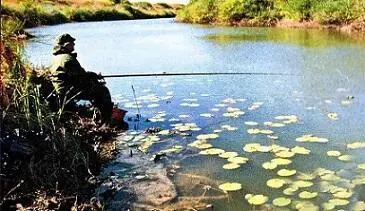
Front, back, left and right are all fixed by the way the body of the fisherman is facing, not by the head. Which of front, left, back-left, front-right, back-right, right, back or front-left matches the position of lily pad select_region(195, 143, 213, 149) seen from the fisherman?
front-right

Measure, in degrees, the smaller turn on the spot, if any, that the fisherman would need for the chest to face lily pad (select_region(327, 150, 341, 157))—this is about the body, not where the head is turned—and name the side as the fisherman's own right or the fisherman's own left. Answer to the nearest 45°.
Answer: approximately 45° to the fisherman's own right

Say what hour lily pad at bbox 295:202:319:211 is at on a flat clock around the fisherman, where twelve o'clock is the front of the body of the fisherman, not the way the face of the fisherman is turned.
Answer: The lily pad is roughly at 2 o'clock from the fisherman.

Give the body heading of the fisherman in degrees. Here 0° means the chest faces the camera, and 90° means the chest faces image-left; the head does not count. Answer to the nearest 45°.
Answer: approximately 270°

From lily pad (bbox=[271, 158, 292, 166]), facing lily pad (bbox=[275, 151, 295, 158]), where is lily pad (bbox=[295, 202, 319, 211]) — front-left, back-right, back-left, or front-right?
back-right

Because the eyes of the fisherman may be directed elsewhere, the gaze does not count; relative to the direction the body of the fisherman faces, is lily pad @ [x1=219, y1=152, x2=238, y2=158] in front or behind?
in front

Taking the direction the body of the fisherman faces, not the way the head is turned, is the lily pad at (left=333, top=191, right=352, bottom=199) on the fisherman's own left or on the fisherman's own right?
on the fisherman's own right

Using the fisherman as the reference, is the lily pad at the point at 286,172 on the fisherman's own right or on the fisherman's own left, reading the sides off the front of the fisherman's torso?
on the fisherman's own right

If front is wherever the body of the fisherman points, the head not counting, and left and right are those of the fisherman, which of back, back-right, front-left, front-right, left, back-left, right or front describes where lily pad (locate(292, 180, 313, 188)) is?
front-right

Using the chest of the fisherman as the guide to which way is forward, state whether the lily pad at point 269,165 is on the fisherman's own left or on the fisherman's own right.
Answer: on the fisherman's own right

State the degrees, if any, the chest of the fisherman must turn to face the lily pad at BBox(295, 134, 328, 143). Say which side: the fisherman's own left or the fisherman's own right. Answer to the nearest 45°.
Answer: approximately 45° to the fisherman's own right
